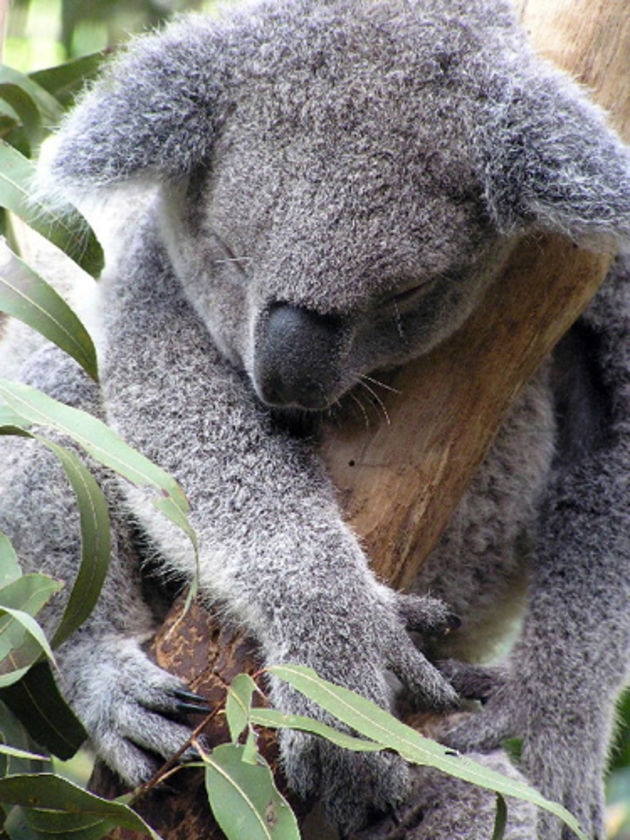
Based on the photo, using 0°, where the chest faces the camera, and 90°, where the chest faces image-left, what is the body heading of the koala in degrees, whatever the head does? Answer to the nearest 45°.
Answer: approximately 0°

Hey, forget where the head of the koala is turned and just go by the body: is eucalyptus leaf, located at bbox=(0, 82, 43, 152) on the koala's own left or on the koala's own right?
on the koala's own right

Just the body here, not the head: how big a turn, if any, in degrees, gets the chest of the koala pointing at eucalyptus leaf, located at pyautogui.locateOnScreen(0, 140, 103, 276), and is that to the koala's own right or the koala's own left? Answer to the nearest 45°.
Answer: approximately 90° to the koala's own right

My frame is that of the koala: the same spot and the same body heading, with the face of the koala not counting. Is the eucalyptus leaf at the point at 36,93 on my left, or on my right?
on my right

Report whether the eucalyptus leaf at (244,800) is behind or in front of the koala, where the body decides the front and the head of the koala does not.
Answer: in front

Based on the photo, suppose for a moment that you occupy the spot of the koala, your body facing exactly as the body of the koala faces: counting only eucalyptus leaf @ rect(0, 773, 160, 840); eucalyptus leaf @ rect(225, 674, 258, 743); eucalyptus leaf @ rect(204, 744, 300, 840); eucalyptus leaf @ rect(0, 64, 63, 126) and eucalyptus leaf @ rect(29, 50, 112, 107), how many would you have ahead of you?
3

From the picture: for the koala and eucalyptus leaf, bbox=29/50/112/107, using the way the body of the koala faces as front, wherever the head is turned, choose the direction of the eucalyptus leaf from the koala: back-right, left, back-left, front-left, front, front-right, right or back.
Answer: back-right

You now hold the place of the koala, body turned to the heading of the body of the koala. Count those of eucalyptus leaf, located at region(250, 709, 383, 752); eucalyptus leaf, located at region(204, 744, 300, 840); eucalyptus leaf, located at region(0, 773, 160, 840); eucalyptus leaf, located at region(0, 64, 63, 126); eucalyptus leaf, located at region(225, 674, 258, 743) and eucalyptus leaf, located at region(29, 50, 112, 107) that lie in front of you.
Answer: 4
